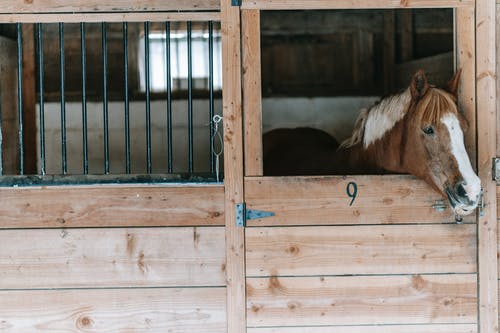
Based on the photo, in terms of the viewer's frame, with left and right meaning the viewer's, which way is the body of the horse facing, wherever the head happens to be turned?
facing the viewer and to the right of the viewer
